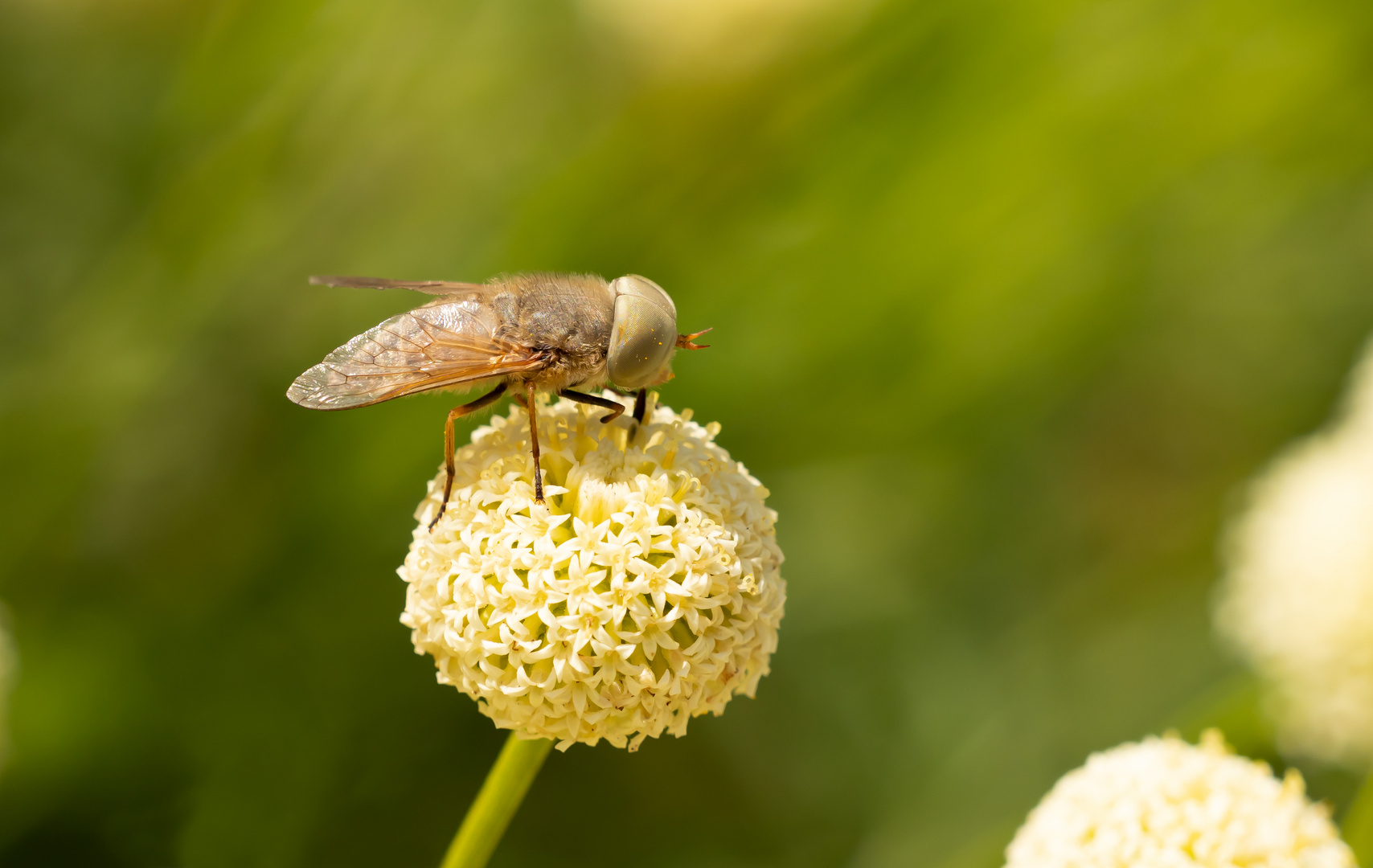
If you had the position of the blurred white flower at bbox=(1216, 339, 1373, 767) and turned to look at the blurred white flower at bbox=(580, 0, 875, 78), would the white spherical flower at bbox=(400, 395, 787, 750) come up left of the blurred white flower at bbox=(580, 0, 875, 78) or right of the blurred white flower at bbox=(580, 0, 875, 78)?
left

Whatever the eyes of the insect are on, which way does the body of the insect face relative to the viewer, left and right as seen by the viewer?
facing to the right of the viewer

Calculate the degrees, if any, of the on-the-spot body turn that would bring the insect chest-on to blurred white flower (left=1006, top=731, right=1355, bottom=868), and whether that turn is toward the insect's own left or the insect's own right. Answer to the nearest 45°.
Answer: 0° — it already faces it
